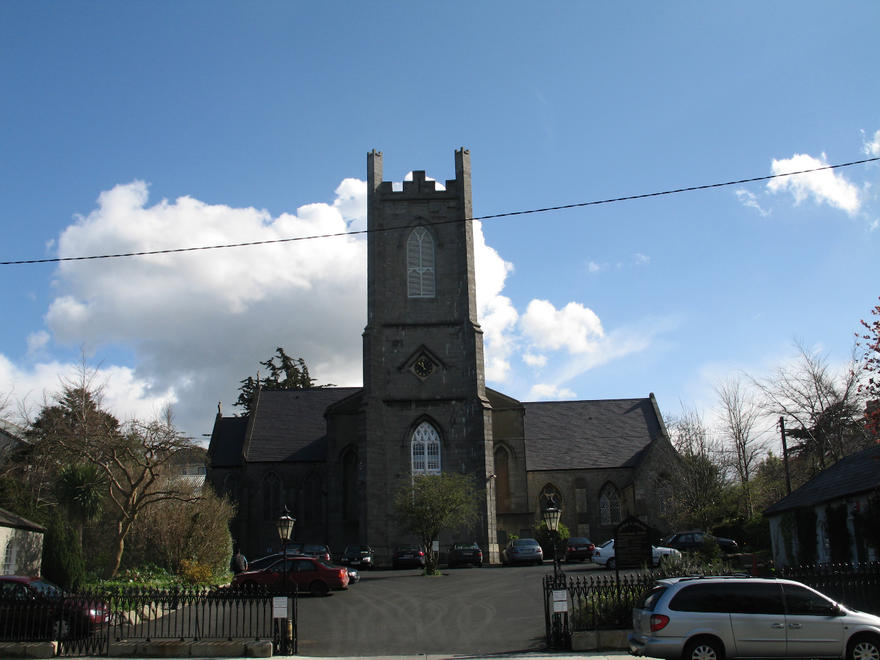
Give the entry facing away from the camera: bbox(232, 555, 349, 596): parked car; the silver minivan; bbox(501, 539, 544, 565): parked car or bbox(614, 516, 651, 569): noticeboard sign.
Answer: bbox(501, 539, 544, 565): parked car

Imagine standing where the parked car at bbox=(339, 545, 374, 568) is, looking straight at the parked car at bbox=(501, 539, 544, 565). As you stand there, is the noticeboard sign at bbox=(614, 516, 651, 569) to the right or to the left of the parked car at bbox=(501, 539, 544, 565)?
right

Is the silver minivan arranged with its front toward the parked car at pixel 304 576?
no

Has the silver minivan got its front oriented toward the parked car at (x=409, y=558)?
no

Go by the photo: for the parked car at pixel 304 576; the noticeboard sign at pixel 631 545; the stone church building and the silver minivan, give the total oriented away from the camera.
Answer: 0

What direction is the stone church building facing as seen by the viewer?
toward the camera

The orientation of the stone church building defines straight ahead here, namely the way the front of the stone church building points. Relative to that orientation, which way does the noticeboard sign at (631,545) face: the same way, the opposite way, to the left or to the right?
the same way

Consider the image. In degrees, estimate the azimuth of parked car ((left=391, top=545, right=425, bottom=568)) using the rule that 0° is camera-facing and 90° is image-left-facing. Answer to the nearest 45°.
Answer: approximately 180°

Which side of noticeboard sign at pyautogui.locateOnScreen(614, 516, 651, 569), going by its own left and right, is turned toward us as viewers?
front

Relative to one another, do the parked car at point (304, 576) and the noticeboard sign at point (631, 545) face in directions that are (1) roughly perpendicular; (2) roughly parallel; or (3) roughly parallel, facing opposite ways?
roughly perpendicular

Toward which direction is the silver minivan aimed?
to the viewer's right

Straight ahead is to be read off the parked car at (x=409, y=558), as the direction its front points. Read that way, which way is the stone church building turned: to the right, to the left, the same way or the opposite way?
the opposite way

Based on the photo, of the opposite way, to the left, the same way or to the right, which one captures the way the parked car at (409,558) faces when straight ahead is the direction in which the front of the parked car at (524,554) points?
the same way

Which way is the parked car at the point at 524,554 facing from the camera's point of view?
away from the camera

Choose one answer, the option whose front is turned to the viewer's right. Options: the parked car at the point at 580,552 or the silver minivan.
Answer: the silver minivan

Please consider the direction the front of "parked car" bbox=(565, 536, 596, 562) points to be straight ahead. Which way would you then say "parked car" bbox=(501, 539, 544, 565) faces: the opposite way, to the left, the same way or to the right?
the same way
